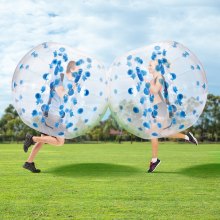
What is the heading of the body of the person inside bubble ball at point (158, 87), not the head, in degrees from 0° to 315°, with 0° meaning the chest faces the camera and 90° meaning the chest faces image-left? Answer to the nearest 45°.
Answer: approximately 90°
